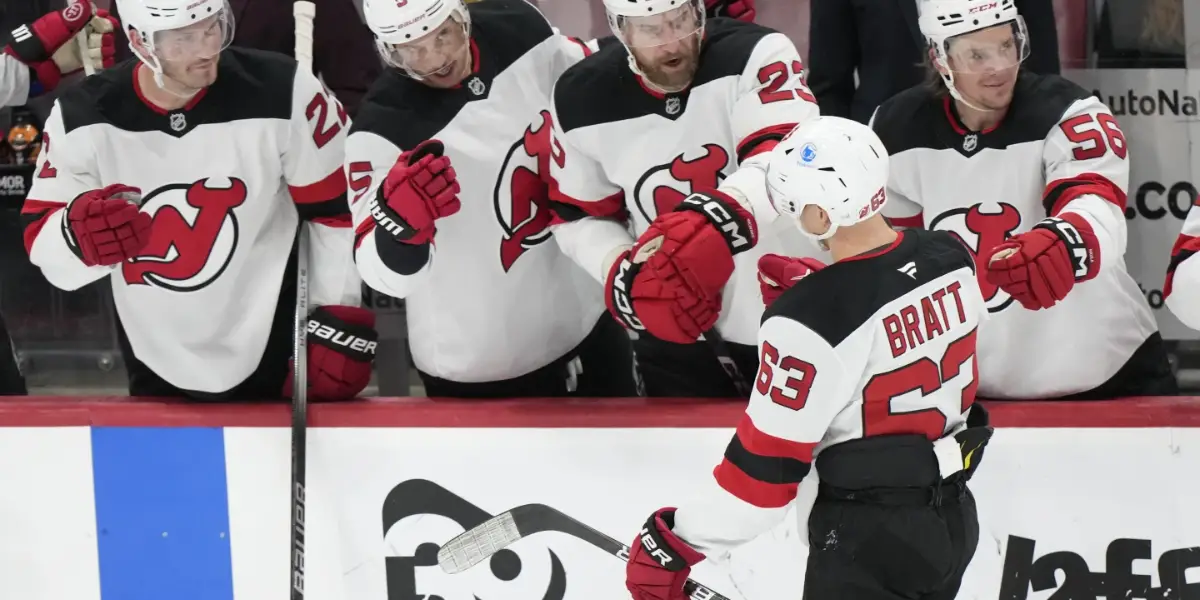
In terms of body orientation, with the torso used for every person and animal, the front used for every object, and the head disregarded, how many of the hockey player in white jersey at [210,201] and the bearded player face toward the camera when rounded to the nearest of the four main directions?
2

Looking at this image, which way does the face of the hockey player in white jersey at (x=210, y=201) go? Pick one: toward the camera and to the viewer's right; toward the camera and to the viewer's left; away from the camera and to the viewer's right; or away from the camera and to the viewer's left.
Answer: toward the camera and to the viewer's right

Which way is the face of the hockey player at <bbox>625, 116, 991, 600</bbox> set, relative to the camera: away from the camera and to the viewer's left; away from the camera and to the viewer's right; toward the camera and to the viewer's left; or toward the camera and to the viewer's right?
away from the camera and to the viewer's left

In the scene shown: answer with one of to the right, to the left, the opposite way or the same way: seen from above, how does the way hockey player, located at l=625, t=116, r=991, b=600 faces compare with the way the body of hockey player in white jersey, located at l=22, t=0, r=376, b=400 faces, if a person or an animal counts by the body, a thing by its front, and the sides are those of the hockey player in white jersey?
the opposite way

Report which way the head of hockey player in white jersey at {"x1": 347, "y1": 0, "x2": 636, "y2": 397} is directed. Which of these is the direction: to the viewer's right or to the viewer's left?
to the viewer's right

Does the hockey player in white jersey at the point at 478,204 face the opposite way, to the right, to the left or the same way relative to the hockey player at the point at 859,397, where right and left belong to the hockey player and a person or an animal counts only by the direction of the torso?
the opposite way

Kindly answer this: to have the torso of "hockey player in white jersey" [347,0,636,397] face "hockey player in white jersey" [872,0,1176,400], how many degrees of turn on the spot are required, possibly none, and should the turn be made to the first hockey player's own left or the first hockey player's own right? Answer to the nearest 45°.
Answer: approximately 45° to the first hockey player's own left

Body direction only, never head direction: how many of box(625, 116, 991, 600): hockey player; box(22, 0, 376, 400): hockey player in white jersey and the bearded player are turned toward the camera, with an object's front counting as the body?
2

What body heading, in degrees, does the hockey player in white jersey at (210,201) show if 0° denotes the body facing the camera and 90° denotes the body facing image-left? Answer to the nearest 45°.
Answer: approximately 0°
